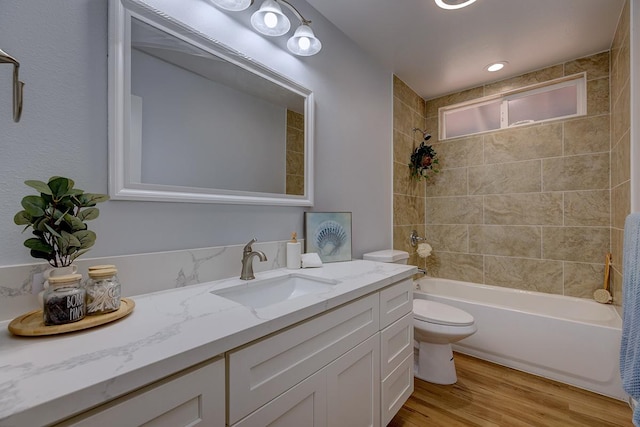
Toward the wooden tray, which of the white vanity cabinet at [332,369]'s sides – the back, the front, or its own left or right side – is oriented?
right

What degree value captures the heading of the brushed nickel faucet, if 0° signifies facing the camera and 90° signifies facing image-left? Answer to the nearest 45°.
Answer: approximately 315°

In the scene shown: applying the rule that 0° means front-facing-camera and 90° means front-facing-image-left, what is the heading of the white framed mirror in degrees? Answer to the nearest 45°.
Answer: approximately 315°

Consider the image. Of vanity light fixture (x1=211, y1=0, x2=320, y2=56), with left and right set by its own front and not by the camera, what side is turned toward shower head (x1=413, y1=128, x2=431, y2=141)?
left

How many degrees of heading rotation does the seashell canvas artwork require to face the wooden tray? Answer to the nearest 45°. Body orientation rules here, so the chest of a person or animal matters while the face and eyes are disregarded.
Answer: approximately 45° to its right
